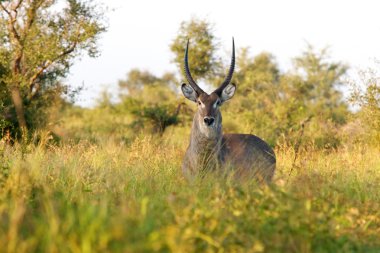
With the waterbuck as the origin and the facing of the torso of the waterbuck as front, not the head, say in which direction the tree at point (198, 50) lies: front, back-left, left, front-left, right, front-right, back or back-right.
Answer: back-right

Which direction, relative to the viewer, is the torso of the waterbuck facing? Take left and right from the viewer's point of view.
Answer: facing the viewer and to the left of the viewer

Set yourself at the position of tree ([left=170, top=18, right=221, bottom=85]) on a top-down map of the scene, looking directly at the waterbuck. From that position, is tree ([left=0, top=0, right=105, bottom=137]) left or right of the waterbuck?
right

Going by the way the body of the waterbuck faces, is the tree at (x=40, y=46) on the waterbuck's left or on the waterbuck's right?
on the waterbuck's right
